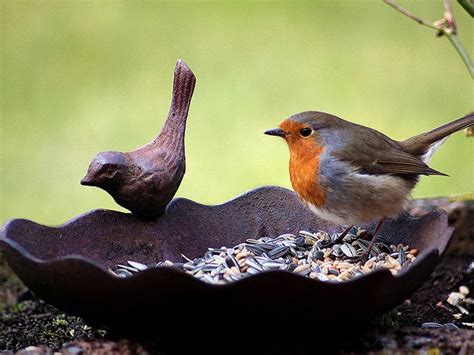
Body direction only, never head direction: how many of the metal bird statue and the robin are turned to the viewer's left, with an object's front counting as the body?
2

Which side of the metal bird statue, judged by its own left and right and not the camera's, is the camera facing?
left

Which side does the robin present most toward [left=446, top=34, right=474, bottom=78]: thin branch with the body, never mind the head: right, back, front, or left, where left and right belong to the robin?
back

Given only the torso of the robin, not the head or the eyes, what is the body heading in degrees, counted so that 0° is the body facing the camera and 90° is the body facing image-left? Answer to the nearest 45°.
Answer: approximately 90°

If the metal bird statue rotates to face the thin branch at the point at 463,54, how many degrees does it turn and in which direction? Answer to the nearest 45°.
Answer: approximately 180°

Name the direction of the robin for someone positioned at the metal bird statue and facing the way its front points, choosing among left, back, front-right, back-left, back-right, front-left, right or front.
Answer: back

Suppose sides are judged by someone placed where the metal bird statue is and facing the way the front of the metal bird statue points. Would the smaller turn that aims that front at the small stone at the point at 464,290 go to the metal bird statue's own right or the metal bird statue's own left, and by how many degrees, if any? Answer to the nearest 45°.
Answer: approximately 180°
